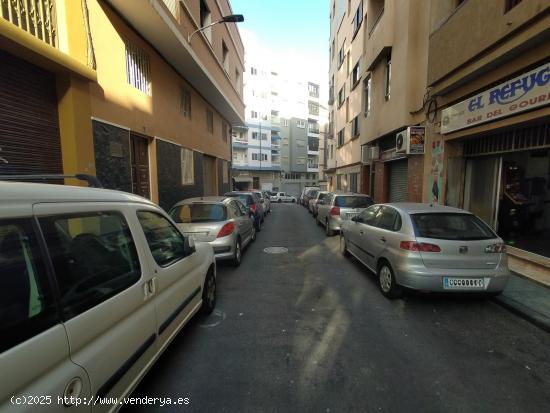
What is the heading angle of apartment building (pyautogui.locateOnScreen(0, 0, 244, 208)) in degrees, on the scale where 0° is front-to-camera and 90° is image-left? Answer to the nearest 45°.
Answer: approximately 315°

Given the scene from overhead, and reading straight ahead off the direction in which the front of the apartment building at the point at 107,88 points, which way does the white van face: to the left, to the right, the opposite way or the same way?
to the left

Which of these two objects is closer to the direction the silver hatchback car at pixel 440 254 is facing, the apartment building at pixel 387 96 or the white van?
the apartment building

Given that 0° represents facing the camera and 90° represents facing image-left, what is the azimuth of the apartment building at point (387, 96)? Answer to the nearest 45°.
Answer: approximately 45°

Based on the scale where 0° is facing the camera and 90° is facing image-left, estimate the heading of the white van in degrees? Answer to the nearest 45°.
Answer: approximately 225°

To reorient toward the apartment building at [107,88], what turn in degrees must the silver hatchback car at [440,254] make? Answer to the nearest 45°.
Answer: approximately 45° to its left

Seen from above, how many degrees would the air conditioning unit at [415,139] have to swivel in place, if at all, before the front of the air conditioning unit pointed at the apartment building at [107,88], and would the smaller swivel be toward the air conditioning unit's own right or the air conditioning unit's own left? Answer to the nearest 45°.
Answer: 0° — it already faces it

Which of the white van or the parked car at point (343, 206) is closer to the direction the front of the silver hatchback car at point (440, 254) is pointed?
the parked car

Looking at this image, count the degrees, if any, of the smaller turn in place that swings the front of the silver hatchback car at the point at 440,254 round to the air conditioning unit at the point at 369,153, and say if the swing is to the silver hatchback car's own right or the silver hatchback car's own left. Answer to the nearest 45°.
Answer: approximately 45° to the silver hatchback car's own right

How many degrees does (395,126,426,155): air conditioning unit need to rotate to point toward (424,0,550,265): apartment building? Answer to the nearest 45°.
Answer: approximately 90° to its left

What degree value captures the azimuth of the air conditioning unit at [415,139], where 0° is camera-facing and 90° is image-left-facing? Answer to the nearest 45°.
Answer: approximately 45°

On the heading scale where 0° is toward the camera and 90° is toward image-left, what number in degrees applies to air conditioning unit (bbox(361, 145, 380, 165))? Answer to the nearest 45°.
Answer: approximately 45°
